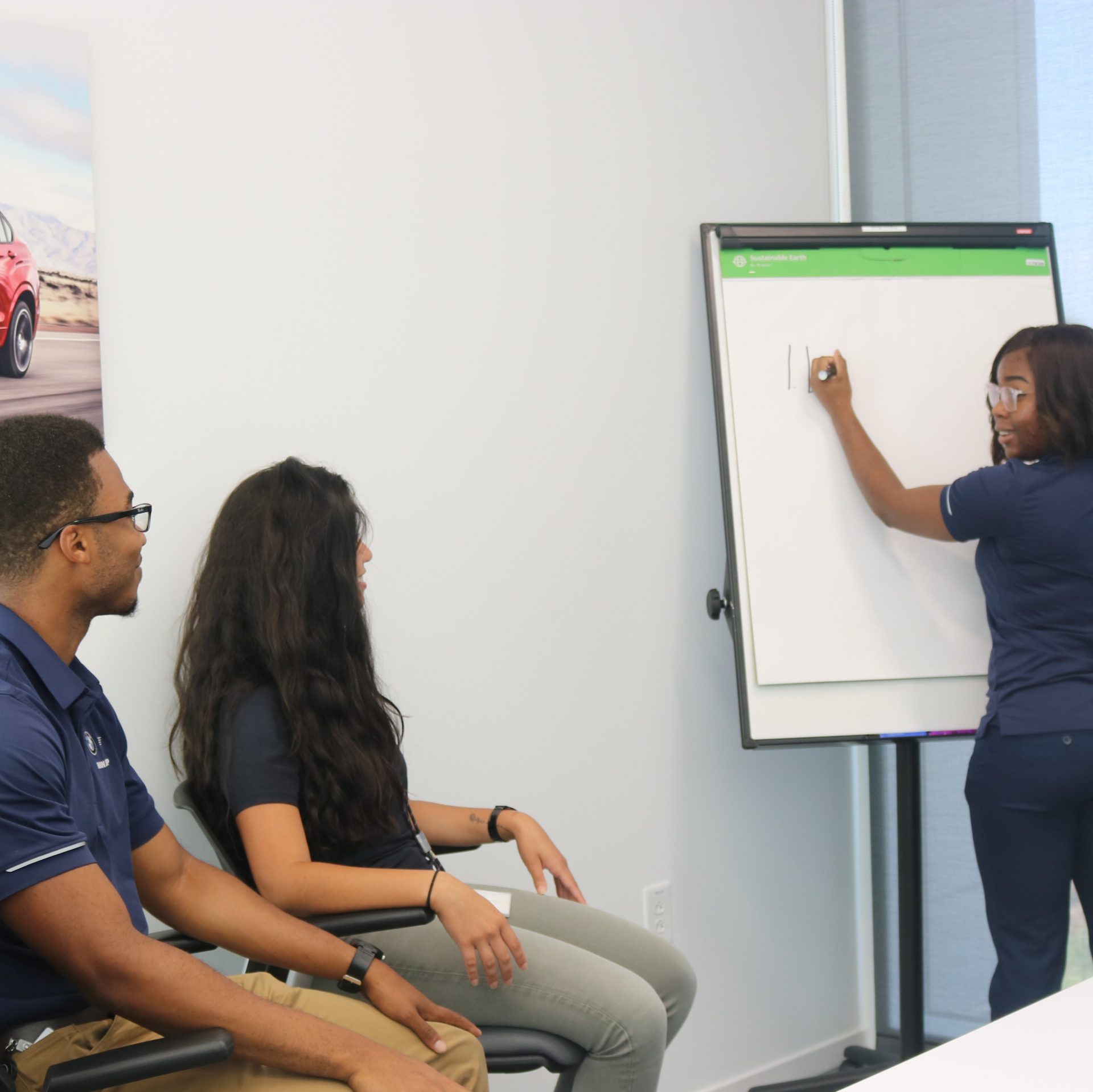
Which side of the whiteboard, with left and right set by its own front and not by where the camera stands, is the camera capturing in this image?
front

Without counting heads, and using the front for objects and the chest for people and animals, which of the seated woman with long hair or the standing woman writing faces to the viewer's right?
the seated woman with long hair

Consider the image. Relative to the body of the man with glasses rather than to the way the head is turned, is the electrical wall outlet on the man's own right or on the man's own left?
on the man's own left

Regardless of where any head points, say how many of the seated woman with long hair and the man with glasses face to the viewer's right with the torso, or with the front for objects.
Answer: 2

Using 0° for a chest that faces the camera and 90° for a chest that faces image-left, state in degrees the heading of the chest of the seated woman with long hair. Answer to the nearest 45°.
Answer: approximately 270°

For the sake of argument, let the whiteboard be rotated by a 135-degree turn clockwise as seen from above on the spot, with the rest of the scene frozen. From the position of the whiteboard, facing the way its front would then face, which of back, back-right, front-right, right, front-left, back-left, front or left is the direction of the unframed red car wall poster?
left

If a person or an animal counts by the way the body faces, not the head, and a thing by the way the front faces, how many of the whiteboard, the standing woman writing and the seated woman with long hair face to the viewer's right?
1

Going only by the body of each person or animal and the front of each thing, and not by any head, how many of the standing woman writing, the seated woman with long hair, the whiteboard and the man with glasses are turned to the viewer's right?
2
